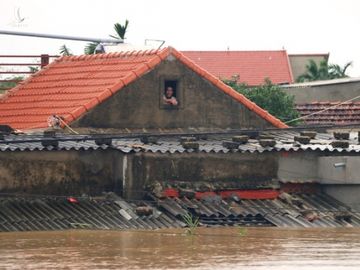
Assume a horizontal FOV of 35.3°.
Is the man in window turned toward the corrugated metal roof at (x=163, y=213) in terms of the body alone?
yes

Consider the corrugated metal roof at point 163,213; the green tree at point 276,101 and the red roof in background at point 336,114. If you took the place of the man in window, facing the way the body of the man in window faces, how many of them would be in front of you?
1

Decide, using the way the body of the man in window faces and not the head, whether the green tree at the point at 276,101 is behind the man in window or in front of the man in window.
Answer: behind

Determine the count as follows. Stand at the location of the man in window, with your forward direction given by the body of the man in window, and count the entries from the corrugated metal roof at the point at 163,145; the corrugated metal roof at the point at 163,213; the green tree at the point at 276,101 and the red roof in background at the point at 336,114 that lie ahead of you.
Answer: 2

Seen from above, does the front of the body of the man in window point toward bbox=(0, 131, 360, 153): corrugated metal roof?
yes

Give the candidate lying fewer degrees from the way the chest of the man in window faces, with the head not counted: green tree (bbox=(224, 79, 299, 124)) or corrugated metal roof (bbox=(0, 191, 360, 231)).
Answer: the corrugated metal roof

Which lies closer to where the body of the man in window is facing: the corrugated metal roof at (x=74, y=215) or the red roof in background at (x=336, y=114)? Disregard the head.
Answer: the corrugated metal roof

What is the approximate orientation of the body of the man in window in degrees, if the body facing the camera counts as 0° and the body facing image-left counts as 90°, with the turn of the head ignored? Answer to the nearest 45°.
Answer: approximately 0°

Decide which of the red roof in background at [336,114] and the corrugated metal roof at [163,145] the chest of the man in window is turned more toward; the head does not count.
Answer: the corrugated metal roof

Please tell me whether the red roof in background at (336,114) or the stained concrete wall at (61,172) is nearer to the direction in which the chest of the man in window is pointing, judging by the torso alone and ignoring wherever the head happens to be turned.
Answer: the stained concrete wall

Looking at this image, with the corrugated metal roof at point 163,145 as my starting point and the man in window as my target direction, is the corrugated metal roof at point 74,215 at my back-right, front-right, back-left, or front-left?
back-left
